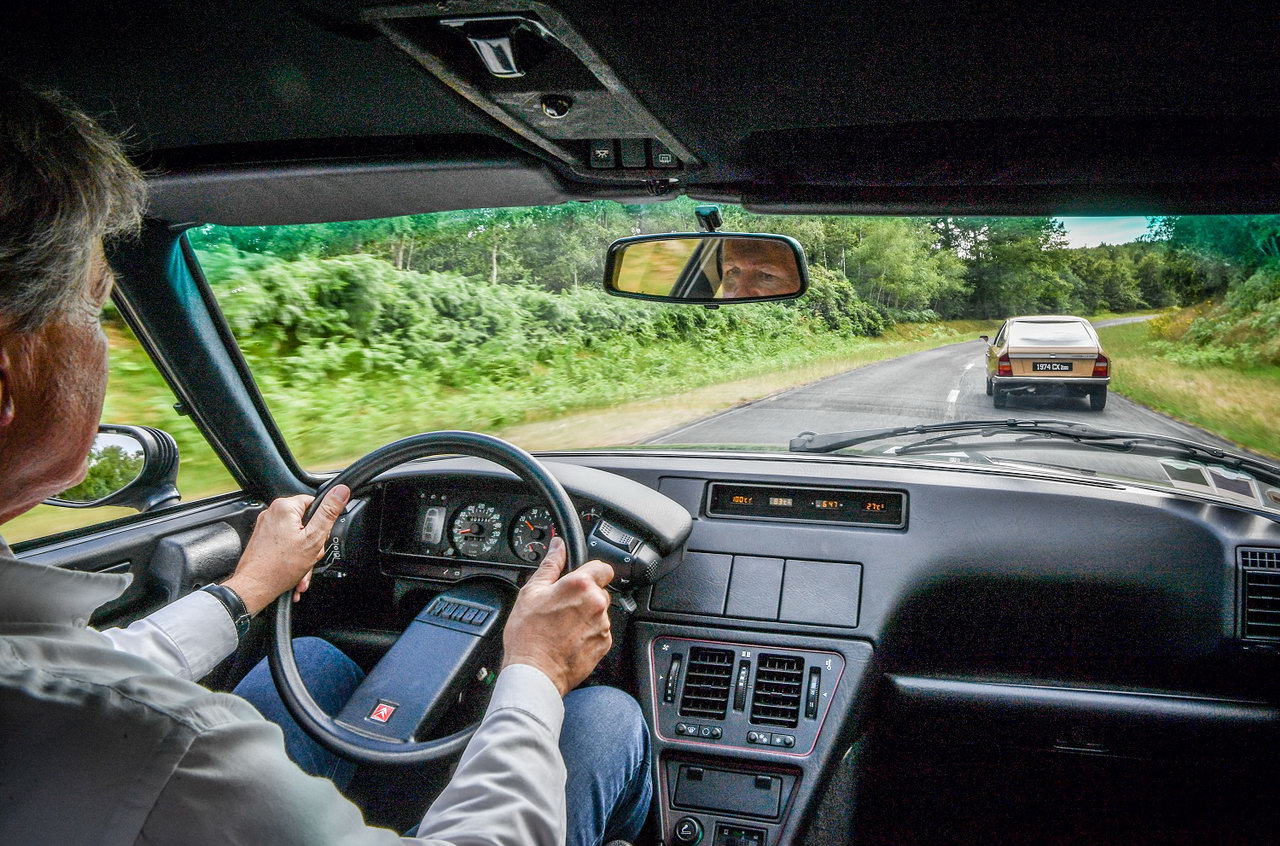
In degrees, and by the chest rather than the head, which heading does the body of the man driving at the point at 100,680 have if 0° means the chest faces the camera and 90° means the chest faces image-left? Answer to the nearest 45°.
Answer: approximately 225°

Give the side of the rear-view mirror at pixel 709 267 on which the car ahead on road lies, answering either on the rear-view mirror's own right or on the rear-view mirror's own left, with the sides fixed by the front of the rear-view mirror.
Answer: on the rear-view mirror's own left

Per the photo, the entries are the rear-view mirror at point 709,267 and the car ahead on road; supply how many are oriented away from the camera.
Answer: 1

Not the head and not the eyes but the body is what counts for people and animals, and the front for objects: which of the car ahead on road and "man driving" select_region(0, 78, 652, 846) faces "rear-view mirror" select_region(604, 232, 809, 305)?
the man driving

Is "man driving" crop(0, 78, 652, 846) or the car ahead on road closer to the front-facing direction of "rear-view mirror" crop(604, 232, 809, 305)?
the man driving

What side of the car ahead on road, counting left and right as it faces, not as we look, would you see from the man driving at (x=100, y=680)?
back

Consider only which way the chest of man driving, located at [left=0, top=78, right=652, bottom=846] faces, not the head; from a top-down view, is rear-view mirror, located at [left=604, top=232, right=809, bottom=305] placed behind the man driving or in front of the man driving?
in front

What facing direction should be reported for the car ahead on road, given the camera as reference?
facing away from the viewer

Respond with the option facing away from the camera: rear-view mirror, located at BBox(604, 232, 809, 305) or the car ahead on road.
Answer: the car ahead on road

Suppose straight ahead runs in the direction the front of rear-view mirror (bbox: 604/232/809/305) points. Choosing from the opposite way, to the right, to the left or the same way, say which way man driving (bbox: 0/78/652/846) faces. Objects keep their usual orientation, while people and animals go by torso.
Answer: the opposite way
